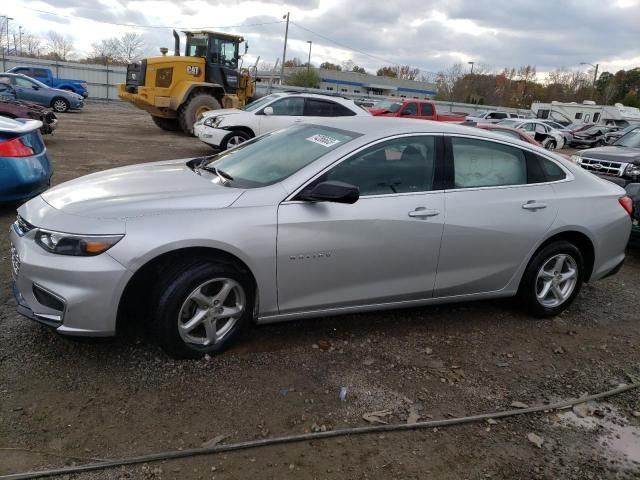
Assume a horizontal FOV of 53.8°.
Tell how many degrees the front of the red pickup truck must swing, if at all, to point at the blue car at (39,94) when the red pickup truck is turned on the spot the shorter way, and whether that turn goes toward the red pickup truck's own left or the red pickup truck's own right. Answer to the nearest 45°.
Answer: approximately 45° to the red pickup truck's own right

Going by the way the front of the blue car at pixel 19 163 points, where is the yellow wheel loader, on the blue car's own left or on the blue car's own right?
on the blue car's own right

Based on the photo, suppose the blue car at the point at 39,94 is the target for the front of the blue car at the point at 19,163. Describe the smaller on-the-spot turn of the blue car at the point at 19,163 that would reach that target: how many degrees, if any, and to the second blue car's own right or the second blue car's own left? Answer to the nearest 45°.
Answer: approximately 45° to the second blue car's own right

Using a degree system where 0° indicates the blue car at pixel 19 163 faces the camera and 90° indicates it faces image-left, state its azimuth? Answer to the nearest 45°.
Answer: approximately 135°

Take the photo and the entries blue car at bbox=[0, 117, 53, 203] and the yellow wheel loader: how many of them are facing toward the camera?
0

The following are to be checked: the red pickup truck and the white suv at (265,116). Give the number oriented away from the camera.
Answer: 0

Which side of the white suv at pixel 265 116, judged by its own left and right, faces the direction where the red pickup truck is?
back

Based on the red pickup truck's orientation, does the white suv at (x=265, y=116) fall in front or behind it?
in front

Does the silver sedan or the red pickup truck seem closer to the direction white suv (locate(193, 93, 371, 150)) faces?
the silver sedan

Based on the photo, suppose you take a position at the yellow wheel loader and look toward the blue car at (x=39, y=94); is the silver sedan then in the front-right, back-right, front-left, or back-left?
back-left
